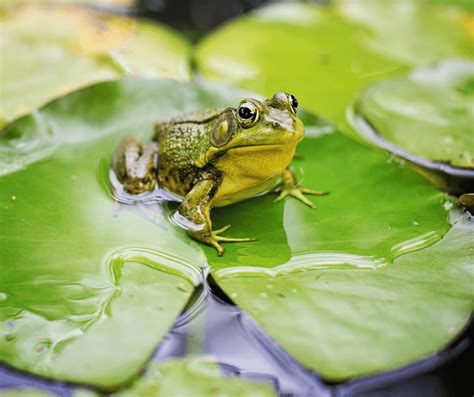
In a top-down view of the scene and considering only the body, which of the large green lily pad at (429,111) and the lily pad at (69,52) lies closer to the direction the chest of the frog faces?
the large green lily pad

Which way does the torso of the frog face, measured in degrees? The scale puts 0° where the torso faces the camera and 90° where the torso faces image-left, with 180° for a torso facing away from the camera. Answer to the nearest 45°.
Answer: approximately 315°

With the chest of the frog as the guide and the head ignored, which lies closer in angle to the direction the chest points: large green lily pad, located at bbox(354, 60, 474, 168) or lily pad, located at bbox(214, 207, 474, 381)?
the lily pad

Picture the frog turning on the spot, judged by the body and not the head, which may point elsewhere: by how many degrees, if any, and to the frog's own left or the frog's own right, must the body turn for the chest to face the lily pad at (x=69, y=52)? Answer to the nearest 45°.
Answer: approximately 180°

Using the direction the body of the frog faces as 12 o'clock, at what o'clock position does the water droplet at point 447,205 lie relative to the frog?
The water droplet is roughly at 11 o'clock from the frog.

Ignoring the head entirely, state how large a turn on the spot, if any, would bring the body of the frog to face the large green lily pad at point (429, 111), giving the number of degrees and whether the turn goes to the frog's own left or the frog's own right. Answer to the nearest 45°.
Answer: approximately 90° to the frog's own left

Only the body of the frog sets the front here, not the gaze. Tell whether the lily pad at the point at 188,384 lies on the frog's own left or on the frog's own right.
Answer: on the frog's own right
